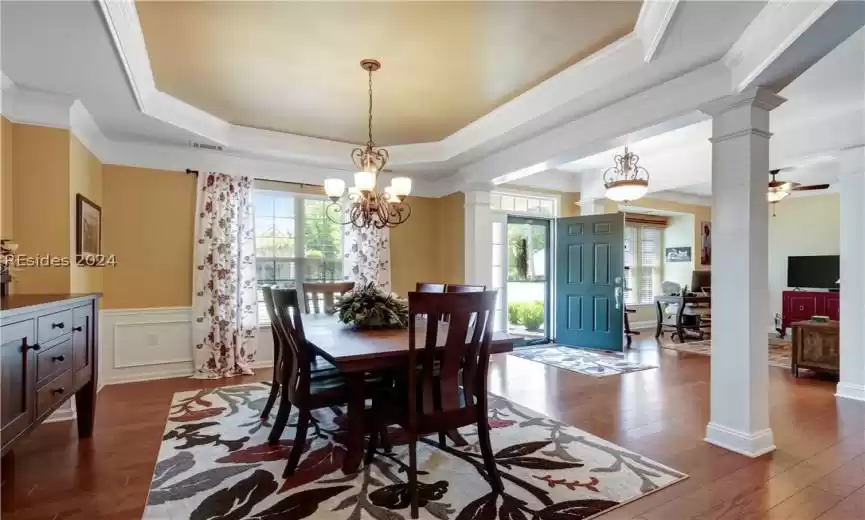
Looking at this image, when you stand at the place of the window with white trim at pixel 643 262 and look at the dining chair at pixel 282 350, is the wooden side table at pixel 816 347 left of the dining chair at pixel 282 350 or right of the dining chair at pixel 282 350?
left

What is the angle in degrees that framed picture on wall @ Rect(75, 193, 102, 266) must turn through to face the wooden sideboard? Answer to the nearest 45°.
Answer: approximately 45° to its right

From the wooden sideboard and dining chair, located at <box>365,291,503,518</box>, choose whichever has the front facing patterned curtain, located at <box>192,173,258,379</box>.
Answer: the dining chair

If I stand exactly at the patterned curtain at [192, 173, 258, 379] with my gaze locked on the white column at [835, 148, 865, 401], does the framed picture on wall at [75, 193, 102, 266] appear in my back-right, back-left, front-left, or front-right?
back-right

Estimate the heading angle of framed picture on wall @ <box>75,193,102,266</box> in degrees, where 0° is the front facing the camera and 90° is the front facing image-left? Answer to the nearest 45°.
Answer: approximately 315°

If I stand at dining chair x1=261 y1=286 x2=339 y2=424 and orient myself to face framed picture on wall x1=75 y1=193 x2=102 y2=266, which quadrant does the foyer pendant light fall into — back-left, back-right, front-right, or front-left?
back-right

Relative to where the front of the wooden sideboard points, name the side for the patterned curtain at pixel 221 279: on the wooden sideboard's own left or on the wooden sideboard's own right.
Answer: on the wooden sideboard's own left

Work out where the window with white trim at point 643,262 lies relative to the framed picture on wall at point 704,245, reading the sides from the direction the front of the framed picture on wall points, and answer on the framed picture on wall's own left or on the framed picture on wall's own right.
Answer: on the framed picture on wall's own right
